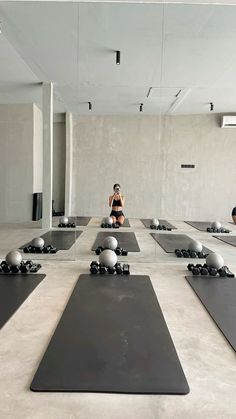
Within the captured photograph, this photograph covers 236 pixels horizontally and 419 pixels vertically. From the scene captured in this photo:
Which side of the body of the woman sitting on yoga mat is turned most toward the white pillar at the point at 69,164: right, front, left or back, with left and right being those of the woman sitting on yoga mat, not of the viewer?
right

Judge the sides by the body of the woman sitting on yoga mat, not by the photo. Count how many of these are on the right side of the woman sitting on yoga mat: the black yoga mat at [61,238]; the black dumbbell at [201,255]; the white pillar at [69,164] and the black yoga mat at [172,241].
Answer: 2

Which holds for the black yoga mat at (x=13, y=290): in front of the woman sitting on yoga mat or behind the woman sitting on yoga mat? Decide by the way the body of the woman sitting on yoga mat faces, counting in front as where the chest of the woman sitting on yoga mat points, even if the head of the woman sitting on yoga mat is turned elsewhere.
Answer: in front

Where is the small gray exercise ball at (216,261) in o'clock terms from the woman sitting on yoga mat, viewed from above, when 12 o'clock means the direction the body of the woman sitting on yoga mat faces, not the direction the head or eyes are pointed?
The small gray exercise ball is roughly at 11 o'clock from the woman sitting on yoga mat.

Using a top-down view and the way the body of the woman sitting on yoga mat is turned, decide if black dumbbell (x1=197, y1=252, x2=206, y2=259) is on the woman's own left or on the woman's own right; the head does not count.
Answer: on the woman's own left

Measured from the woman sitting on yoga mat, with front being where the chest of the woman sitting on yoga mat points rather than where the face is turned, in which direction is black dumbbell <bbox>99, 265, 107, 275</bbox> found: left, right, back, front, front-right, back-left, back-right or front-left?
front

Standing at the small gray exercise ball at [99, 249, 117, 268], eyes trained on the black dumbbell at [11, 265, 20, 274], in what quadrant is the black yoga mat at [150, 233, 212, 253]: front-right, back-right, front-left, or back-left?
back-right

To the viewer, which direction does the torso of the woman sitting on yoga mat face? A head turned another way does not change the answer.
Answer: toward the camera

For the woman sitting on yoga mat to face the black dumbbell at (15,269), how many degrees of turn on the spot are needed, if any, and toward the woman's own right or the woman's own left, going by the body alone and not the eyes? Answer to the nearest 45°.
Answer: approximately 45° to the woman's own right

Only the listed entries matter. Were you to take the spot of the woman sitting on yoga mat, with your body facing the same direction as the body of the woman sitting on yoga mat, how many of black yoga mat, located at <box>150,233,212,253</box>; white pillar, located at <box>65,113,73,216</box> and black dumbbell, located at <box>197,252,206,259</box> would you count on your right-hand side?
1

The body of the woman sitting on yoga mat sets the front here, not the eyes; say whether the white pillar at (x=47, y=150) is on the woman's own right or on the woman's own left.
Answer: on the woman's own right

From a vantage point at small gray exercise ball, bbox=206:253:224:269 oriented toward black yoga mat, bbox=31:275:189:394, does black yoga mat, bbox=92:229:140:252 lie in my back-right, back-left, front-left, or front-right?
back-right

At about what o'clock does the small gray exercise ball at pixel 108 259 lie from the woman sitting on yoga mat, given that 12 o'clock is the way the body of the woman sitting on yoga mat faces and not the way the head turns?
The small gray exercise ball is roughly at 12 o'clock from the woman sitting on yoga mat.

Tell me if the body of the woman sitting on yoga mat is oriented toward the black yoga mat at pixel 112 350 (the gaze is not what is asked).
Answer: yes
